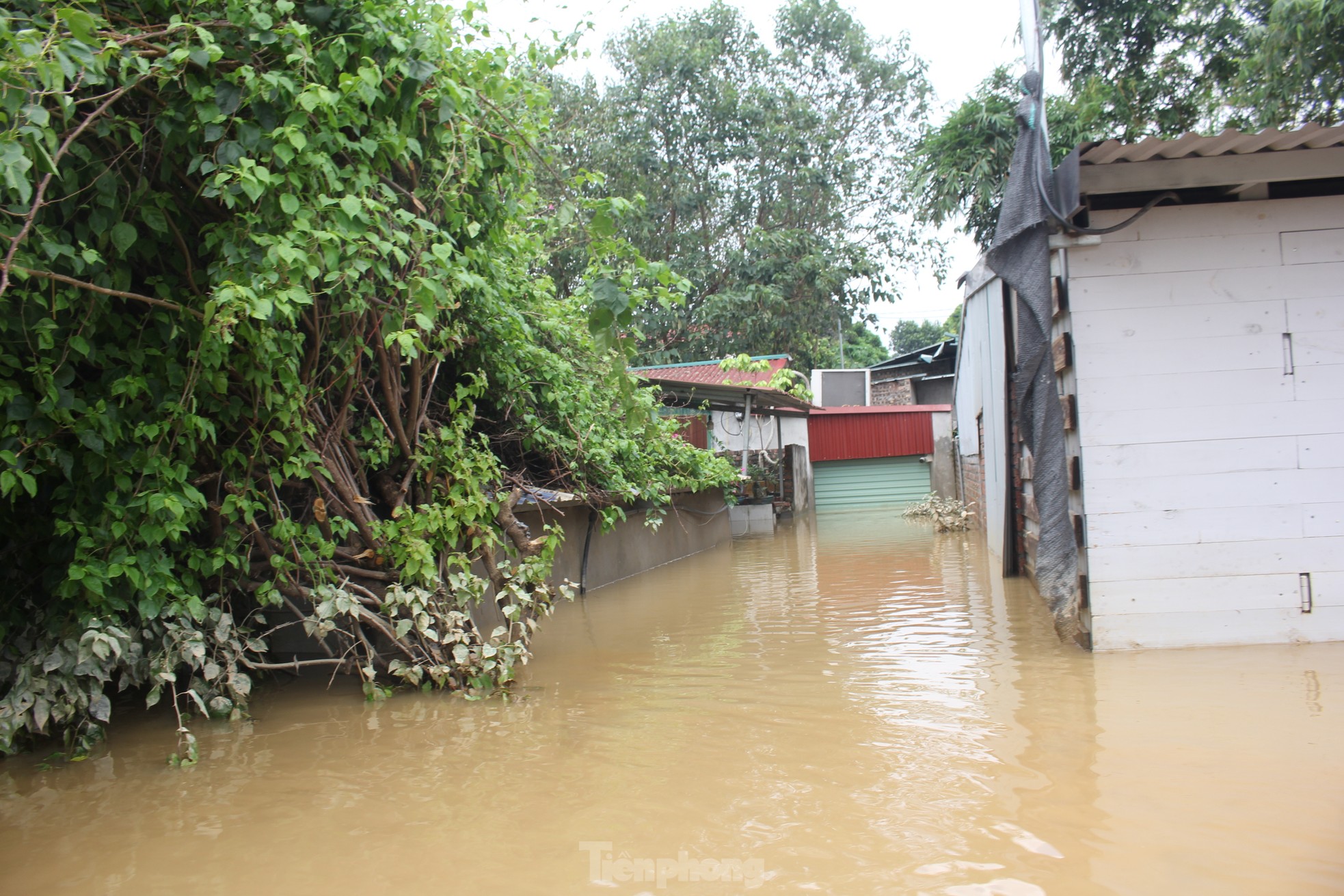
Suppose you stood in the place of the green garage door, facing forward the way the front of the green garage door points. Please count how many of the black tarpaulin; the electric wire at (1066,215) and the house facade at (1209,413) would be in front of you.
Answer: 3

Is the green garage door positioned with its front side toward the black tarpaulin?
yes

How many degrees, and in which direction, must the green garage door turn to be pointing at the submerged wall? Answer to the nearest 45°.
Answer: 0° — it already faces it

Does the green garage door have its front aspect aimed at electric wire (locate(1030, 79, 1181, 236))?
yes

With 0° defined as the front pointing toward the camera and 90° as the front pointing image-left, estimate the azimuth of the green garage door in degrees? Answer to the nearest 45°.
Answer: approximately 0°

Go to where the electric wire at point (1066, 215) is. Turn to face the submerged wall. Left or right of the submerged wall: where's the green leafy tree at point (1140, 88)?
right
